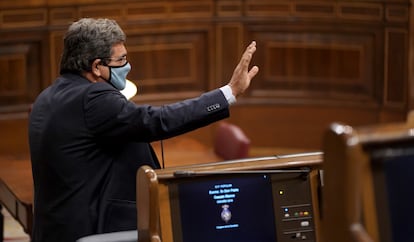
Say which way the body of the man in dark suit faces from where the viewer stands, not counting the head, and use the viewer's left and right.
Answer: facing away from the viewer and to the right of the viewer

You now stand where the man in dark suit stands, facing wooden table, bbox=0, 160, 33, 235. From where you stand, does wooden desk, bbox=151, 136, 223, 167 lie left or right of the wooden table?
right

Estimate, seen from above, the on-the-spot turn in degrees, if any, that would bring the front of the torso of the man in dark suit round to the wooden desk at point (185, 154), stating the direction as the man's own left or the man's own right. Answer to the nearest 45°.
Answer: approximately 45° to the man's own left

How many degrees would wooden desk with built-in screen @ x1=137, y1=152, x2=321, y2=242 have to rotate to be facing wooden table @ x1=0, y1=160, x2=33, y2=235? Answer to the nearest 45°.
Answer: approximately 135° to its right

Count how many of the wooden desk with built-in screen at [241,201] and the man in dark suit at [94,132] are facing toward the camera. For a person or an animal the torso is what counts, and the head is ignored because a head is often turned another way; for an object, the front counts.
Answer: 1

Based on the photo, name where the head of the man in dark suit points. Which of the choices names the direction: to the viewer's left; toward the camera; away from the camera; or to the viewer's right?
to the viewer's right

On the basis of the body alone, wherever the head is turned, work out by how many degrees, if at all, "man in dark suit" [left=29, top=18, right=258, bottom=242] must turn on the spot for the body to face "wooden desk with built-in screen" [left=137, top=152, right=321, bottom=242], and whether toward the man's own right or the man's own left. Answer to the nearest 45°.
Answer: approximately 90° to the man's own right
